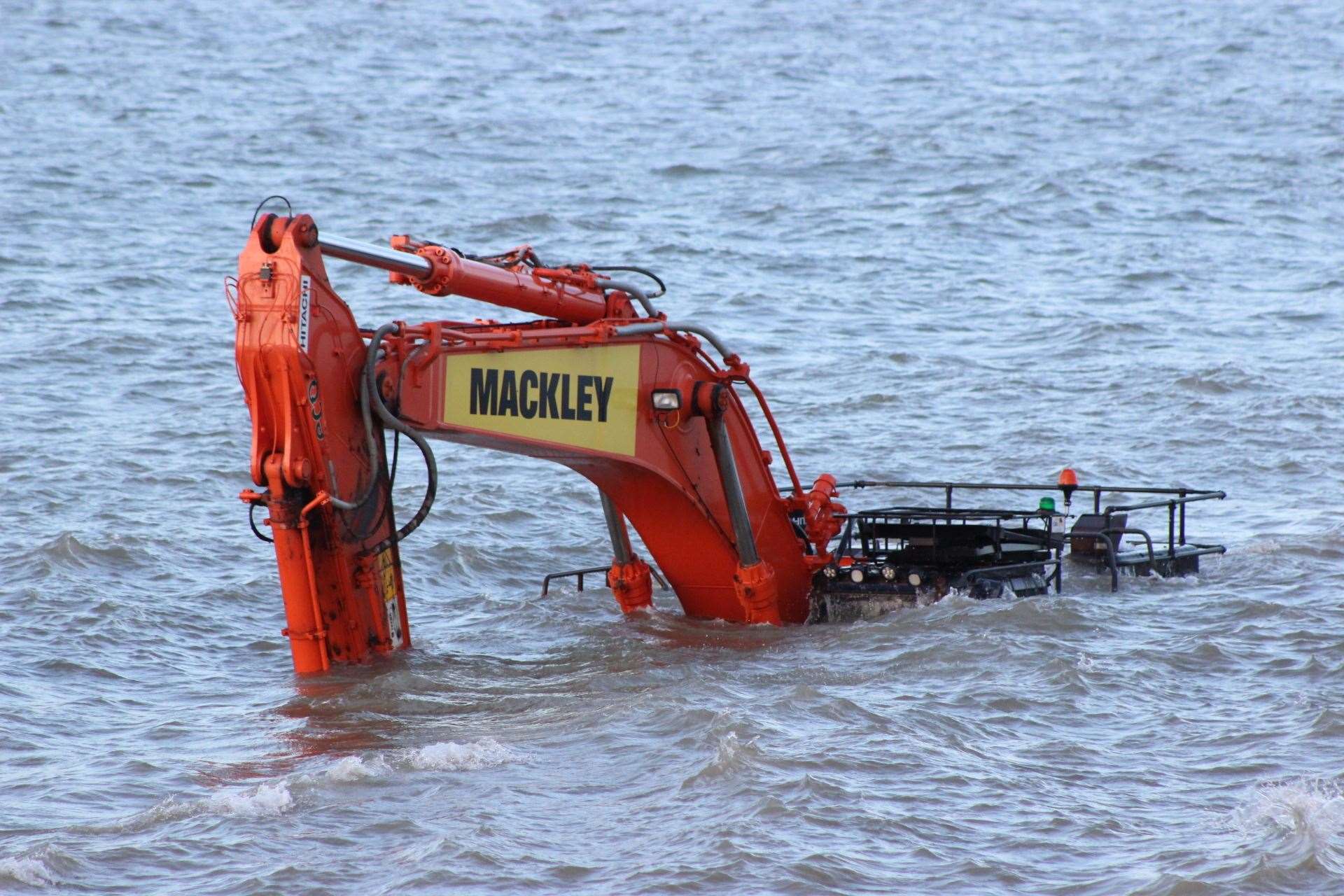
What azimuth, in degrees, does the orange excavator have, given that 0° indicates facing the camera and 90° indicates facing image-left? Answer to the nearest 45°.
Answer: approximately 45°
